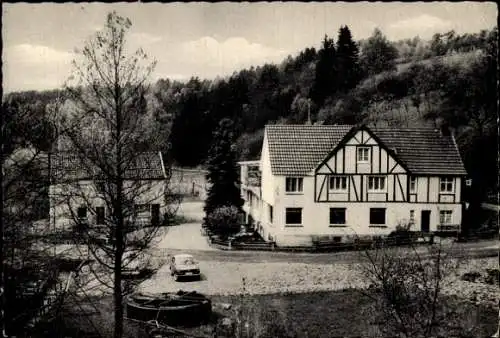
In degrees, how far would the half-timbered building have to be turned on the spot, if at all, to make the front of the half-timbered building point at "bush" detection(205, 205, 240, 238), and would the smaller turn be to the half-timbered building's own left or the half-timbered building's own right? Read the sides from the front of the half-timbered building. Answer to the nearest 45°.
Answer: approximately 90° to the half-timbered building's own right

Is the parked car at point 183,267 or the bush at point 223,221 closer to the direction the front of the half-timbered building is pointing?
the parked car

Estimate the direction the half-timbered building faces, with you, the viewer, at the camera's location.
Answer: facing the viewer

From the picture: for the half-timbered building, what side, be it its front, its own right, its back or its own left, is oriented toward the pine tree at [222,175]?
right

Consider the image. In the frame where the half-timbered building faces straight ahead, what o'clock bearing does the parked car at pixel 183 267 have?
The parked car is roughly at 1 o'clock from the half-timbered building.
